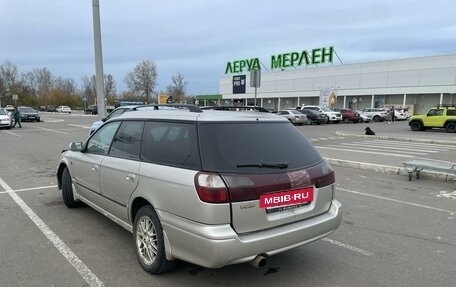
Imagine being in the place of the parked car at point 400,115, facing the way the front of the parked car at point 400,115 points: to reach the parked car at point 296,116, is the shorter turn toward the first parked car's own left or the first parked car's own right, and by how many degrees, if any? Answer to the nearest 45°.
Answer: approximately 90° to the first parked car's own right

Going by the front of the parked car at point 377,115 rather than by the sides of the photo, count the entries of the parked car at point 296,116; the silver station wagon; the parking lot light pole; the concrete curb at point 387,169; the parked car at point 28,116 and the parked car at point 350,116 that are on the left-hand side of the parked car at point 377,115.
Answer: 0

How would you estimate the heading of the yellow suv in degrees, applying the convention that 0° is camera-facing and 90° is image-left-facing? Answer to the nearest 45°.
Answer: approximately 90°

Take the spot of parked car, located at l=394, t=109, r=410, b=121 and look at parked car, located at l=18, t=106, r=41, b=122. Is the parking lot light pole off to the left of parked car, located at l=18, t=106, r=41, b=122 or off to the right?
left

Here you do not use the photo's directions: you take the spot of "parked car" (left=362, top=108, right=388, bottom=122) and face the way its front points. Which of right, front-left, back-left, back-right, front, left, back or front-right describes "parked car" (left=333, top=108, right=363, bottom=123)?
right

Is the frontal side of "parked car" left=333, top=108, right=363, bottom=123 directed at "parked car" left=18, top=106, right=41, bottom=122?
no

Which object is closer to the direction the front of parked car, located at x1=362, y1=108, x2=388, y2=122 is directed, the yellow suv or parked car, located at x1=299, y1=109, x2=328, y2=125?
the yellow suv

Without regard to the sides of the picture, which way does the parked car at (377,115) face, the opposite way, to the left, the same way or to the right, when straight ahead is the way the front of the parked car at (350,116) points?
the same way

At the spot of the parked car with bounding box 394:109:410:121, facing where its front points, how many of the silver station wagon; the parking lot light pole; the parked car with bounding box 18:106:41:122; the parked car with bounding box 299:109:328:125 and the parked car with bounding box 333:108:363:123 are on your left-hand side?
0

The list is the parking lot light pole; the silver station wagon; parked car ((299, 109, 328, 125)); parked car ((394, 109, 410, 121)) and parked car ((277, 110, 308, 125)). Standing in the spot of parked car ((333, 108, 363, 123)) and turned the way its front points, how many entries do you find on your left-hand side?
1

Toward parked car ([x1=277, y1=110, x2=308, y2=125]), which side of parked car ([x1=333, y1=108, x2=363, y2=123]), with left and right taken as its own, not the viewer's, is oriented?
right

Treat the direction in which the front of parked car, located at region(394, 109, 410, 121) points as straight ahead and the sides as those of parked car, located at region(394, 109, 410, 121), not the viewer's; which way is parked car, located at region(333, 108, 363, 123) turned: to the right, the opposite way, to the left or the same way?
the same way

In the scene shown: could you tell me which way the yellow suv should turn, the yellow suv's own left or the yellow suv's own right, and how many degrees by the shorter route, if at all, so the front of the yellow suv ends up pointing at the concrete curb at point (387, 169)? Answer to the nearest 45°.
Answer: approximately 90° to the yellow suv's own left

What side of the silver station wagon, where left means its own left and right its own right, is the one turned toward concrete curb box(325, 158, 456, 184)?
right

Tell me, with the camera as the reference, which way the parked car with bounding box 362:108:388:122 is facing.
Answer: facing the viewer and to the right of the viewer

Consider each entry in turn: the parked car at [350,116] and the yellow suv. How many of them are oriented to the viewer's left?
1

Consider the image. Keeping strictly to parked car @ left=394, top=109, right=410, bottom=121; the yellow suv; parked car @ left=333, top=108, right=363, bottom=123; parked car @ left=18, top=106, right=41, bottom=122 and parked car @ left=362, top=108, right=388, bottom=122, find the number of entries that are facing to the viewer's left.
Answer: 1
